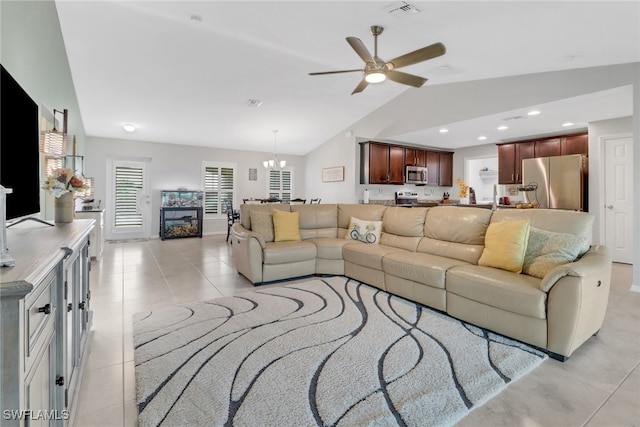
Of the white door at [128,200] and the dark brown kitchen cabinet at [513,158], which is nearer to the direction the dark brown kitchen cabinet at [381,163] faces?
the dark brown kitchen cabinet

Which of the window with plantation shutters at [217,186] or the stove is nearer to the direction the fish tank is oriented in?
the stove

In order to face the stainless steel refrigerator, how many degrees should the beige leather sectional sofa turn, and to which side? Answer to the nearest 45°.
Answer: approximately 180°

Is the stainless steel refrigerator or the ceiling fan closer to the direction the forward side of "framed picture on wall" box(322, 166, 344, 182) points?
the ceiling fan

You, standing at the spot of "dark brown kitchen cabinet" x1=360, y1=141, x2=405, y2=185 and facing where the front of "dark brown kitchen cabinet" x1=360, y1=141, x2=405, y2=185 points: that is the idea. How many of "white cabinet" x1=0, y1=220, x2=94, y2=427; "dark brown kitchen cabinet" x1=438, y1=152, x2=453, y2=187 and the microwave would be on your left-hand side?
2
